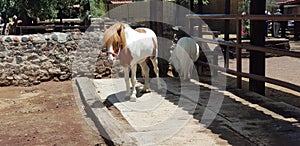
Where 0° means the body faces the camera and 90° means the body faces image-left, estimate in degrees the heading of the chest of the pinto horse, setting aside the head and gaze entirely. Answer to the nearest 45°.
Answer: approximately 45°

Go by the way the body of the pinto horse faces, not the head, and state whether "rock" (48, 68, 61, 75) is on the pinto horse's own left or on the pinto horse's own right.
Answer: on the pinto horse's own right

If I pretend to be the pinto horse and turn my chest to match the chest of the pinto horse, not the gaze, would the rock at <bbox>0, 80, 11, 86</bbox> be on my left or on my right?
on my right
